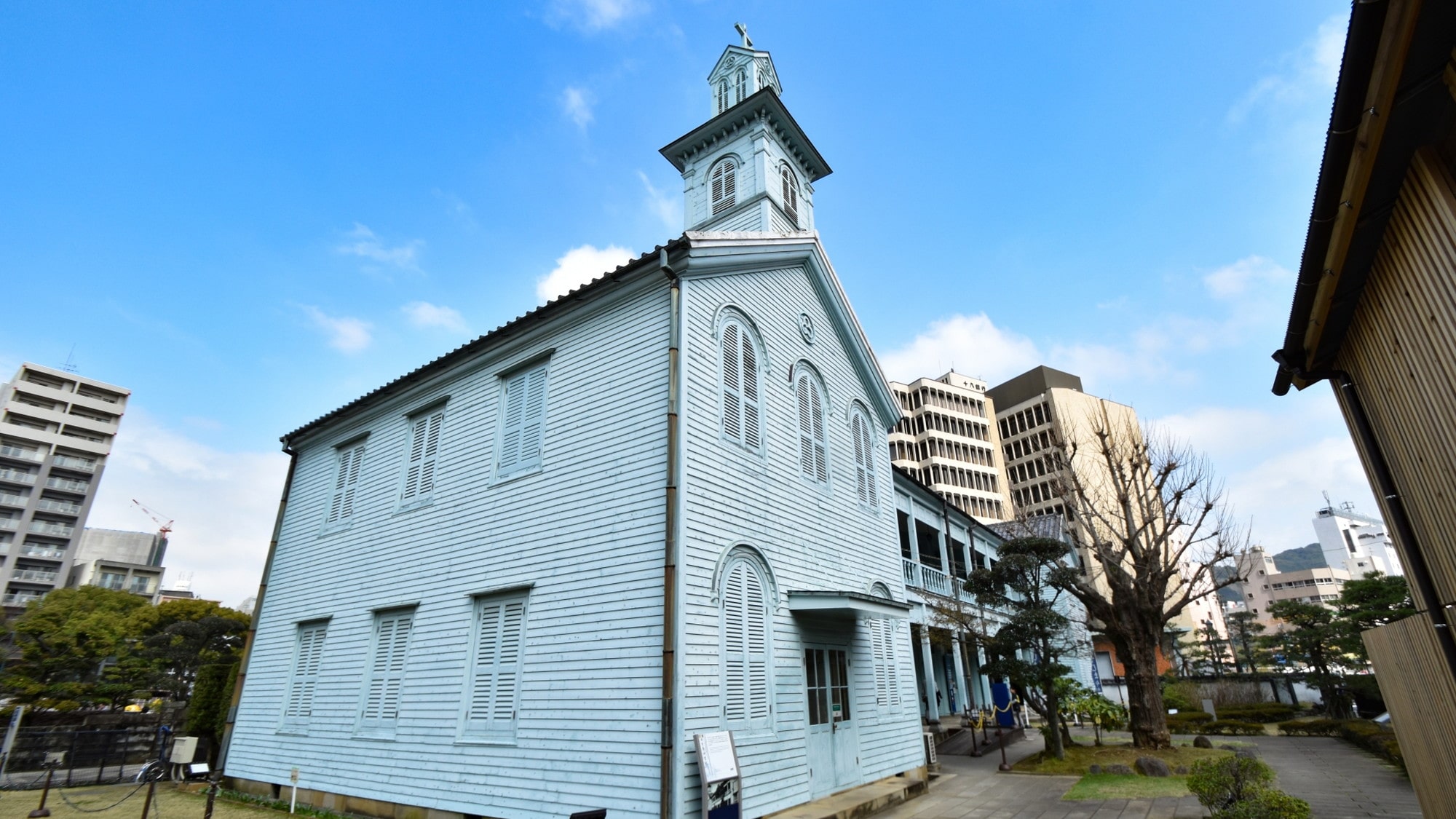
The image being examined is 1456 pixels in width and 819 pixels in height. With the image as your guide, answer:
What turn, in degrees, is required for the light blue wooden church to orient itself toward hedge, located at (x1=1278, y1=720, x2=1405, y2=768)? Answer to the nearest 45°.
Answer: approximately 45° to its left

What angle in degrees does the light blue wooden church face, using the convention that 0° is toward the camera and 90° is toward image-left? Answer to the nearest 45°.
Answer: approximately 315°

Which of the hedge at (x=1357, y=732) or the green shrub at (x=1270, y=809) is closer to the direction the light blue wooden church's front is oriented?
the green shrub

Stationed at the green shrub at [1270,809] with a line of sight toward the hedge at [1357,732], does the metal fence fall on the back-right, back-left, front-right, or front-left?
back-left

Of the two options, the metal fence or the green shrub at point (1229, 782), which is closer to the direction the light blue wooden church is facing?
the green shrub

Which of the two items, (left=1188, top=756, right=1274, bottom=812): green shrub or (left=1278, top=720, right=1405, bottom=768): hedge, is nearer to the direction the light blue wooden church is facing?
the green shrub

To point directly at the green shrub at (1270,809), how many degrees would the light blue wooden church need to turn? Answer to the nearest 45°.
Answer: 0° — it already faces it

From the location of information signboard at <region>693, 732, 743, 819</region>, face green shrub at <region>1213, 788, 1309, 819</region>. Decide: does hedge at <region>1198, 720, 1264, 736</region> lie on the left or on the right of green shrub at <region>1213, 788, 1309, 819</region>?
left

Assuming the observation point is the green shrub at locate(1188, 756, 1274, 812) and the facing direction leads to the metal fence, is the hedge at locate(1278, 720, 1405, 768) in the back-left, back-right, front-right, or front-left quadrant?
back-right

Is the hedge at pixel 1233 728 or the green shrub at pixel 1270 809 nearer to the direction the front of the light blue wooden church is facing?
the green shrub

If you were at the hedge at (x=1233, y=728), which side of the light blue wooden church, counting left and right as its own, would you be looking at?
left

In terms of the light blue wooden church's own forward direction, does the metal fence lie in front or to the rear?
to the rear

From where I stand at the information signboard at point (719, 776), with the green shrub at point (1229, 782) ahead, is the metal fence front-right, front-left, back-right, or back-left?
back-left

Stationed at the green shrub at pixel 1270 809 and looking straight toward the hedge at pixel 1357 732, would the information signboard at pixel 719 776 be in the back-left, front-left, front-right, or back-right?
back-left
